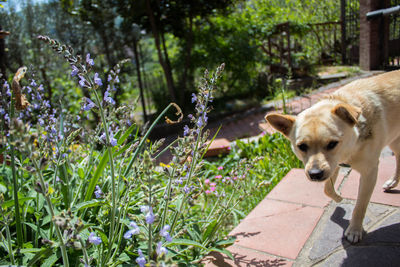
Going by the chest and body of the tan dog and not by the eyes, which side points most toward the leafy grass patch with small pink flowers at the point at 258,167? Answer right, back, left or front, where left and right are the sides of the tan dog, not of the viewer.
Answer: right

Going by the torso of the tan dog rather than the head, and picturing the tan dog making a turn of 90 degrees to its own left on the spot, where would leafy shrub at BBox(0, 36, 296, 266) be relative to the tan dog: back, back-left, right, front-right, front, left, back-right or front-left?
right

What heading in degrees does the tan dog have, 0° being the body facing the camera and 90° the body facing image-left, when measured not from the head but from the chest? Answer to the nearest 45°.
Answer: approximately 45°
